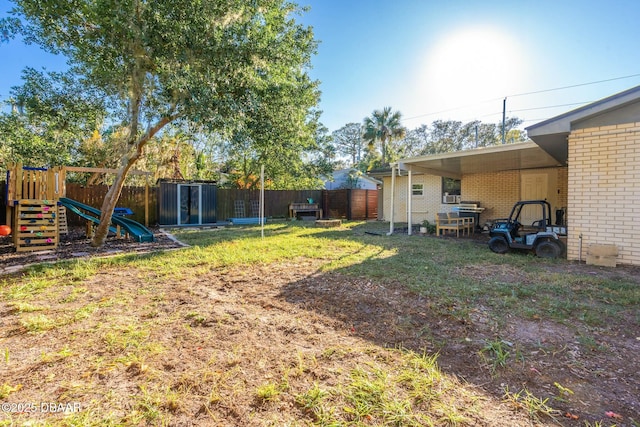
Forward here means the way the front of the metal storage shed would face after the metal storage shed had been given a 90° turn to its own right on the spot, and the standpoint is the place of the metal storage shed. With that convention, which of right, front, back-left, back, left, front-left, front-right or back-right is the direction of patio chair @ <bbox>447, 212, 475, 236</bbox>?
back-left

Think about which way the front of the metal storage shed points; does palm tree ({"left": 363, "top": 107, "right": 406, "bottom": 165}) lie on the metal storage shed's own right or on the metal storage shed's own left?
on the metal storage shed's own left

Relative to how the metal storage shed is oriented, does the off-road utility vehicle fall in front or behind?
in front

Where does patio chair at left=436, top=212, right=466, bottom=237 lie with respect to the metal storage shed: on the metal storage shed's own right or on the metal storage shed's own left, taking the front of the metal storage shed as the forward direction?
on the metal storage shed's own left

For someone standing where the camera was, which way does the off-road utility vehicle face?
facing to the left of the viewer

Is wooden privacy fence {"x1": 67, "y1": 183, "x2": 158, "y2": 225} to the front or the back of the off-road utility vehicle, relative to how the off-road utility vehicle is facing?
to the front

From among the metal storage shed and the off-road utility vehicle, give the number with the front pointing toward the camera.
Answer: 1

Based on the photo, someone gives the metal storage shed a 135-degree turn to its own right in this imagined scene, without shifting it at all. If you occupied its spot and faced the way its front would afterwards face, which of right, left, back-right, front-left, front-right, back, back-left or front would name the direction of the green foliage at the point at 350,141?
right

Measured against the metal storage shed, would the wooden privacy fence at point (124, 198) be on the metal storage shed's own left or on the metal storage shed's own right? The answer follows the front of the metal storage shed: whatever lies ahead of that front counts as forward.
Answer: on the metal storage shed's own right

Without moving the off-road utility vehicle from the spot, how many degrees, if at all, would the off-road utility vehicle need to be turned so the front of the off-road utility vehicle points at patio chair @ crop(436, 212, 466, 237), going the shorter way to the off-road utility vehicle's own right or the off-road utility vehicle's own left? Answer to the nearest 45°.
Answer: approximately 45° to the off-road utility vehicle's own right

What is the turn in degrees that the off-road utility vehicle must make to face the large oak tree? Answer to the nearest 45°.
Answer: approximately 45° to its left

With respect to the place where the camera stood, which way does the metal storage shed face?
facing the viewer
